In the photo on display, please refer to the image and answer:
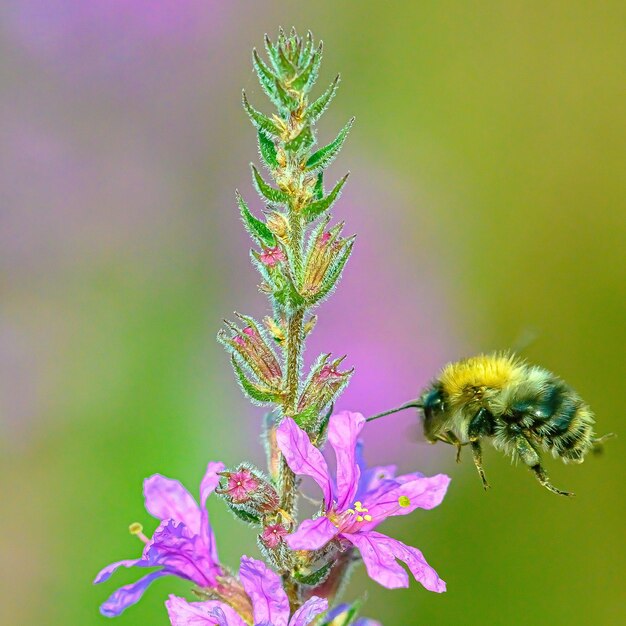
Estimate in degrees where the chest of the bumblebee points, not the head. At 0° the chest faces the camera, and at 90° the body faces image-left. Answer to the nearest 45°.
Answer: approximately 90°

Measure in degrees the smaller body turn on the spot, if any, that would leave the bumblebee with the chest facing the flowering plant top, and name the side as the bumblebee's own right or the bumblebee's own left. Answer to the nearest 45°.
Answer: approximately 45° to the bumblebee's own left
